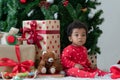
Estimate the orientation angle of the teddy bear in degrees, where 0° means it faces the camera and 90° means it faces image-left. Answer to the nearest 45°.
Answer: approximately 0°
